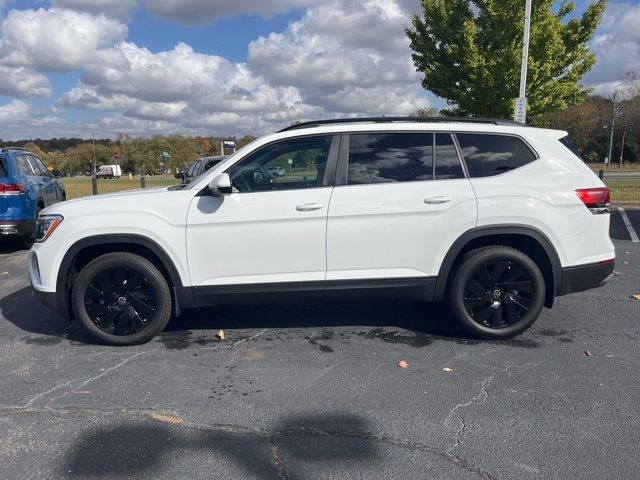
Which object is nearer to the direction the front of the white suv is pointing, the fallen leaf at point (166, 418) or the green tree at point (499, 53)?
the fallen leaf

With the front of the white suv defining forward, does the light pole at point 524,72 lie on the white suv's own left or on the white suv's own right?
on the white suv's own right

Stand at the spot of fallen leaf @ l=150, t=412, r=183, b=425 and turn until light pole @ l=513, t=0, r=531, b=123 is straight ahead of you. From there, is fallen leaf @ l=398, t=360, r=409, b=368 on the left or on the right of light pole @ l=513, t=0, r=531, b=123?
right

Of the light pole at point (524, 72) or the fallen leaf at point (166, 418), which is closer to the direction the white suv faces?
the fallen leaf

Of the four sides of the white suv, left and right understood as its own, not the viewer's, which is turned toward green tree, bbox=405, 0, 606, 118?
right

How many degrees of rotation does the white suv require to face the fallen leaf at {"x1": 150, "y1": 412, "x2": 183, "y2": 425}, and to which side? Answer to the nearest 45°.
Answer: approximately 45° to its left

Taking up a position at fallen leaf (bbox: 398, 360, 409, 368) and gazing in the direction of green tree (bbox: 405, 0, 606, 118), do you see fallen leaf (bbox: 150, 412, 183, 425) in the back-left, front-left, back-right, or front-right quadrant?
back-left

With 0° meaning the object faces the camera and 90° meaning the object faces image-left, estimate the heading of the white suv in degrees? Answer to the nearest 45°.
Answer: approximately 90°
